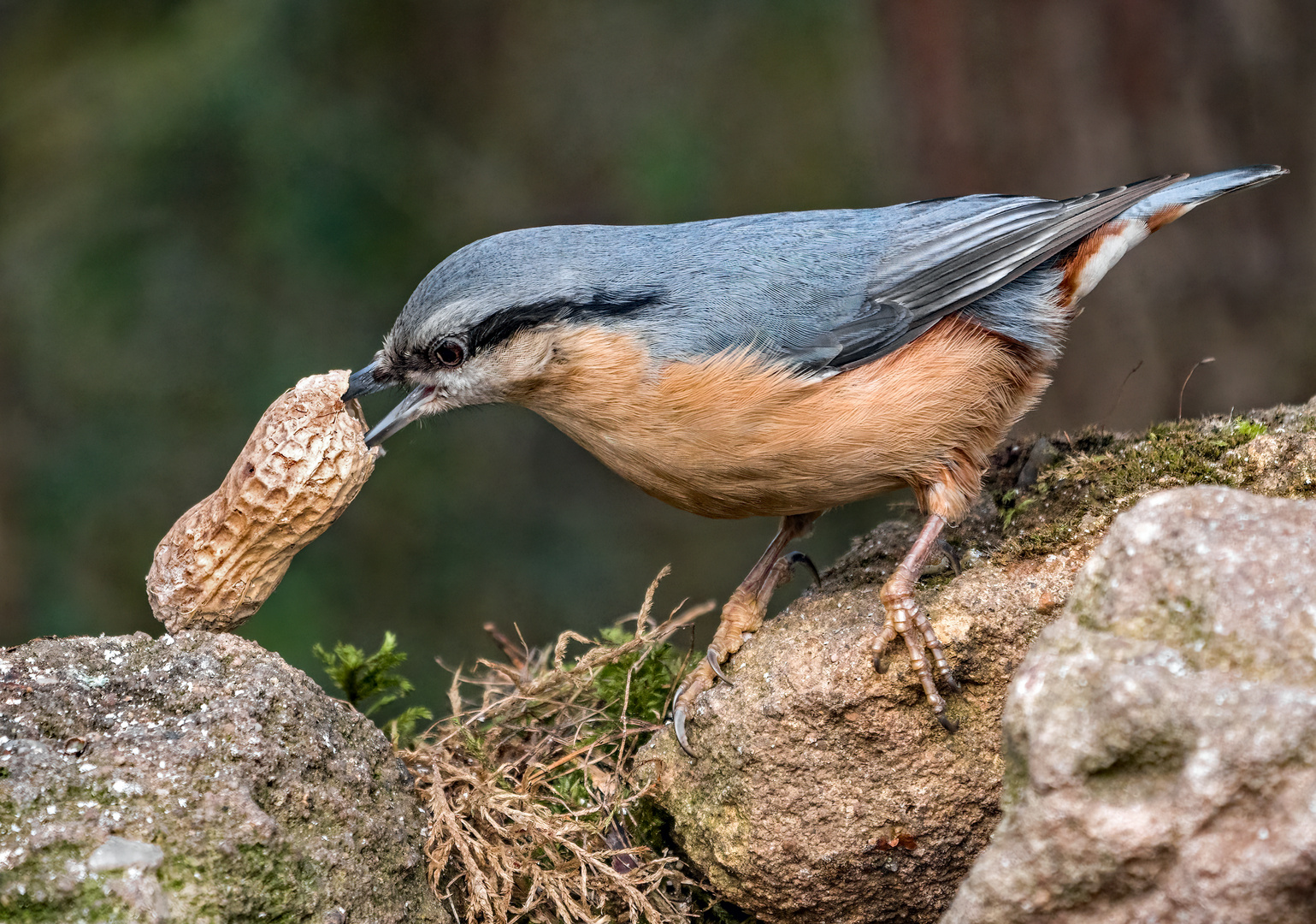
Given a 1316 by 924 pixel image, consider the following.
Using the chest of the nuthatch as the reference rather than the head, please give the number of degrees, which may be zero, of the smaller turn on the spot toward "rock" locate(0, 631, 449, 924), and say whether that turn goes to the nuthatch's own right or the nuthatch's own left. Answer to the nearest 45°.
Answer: approximately 45° to the nuthatch's own left

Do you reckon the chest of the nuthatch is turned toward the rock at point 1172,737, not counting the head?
no

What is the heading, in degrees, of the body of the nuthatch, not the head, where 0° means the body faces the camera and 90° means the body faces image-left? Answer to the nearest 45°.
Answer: approximately 90°

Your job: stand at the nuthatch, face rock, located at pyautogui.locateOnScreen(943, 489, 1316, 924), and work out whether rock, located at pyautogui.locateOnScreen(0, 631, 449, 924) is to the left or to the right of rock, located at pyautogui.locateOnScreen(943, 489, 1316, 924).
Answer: right

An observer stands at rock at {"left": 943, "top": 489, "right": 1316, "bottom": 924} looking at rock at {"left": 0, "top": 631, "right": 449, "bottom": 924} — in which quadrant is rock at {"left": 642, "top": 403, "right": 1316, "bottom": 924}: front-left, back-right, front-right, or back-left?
front-right
